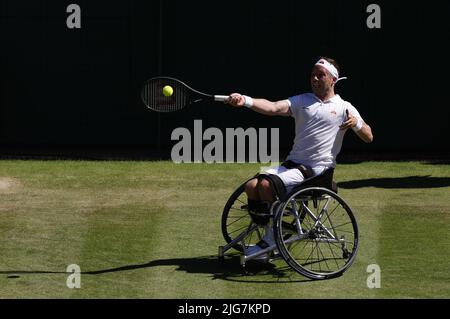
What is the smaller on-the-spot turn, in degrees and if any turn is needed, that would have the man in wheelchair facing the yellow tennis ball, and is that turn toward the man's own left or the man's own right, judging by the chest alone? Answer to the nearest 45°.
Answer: approximately 45° to the man's own right

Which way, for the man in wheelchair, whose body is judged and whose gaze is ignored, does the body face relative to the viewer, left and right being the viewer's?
facing the viewer and to the left of the viewer

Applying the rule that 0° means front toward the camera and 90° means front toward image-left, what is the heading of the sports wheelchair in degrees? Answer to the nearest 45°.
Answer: approximately 45°
